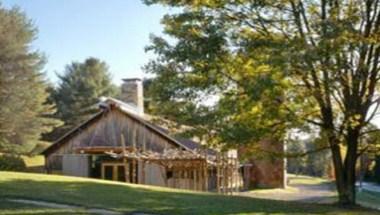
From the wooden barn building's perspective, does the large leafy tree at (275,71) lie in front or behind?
in front

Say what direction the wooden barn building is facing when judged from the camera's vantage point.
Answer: facing the viewer

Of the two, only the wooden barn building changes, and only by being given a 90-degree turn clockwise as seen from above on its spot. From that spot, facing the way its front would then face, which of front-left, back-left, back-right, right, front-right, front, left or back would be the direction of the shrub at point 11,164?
front
